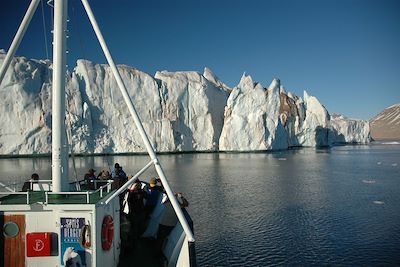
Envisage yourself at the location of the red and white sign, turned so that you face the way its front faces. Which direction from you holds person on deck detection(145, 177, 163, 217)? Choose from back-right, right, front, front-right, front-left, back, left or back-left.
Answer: back-left

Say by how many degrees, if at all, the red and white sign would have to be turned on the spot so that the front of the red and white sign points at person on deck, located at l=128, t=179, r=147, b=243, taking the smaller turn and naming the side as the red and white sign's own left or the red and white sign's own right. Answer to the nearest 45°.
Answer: approximately 135° to the red and white sign's own left

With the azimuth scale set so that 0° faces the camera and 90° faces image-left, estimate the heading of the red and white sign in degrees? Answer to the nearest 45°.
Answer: approximately 0°
